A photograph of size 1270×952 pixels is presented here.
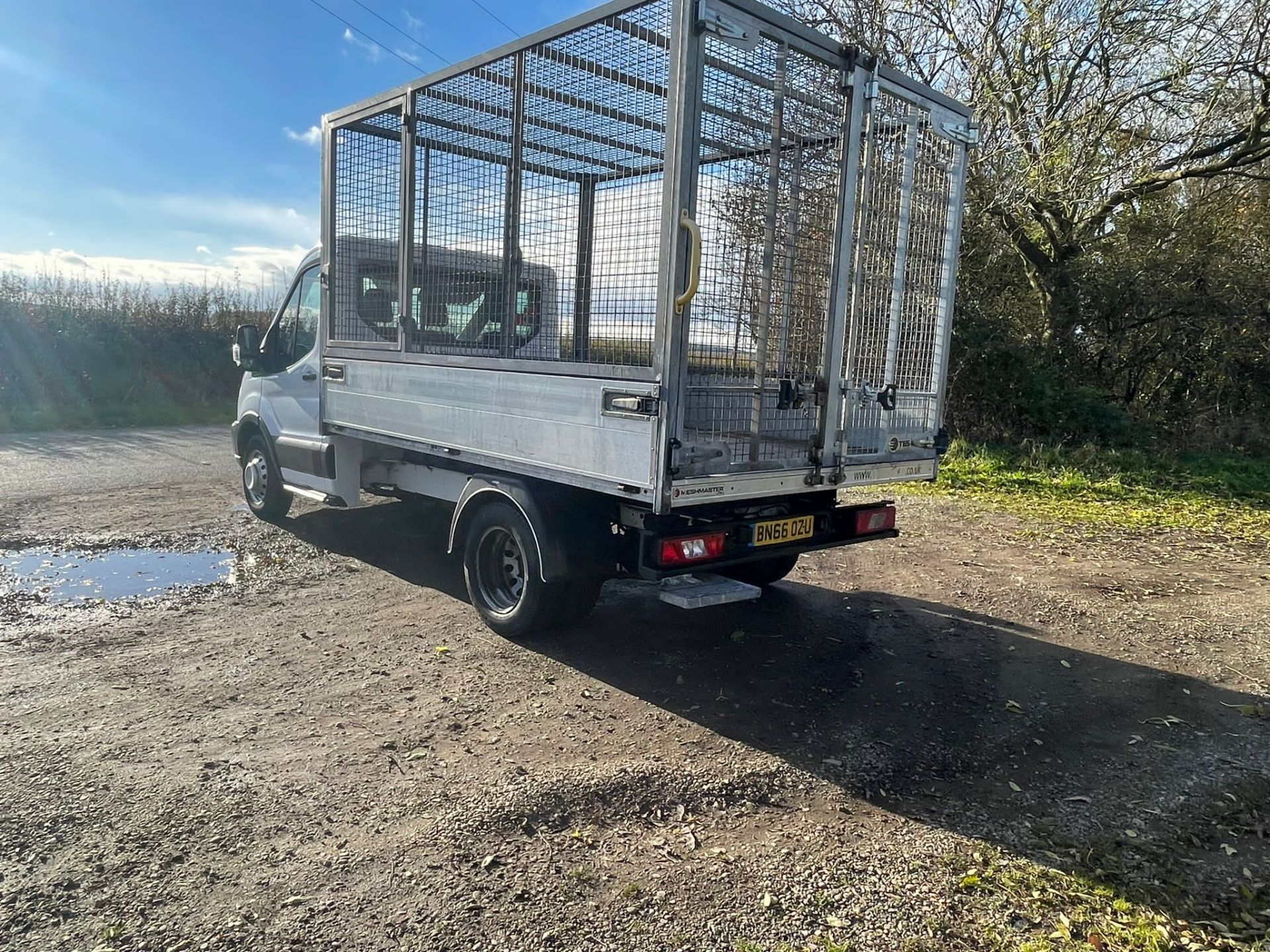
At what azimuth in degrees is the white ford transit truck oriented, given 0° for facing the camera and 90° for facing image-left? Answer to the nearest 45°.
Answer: approximately 135°

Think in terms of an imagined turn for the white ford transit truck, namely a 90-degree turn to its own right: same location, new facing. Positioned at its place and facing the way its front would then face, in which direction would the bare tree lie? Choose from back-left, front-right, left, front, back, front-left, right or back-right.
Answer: front
